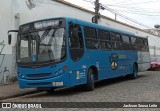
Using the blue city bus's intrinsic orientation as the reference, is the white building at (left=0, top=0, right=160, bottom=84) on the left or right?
on its right

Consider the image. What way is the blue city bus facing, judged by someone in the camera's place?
facing the viewer and to the left of the viewer
